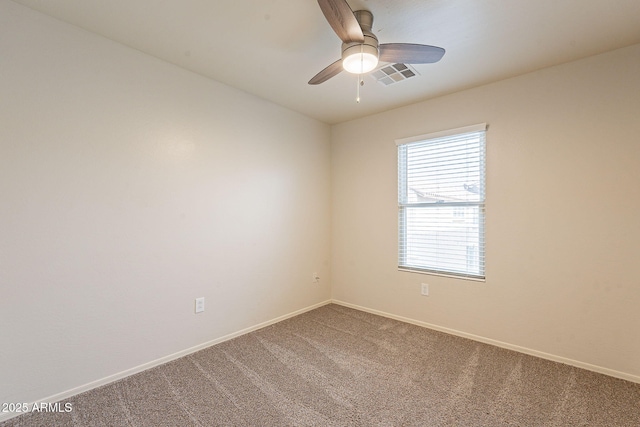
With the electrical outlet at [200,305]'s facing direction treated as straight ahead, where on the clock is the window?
The window is roughly at 11 o'clock from the electrical outlet.

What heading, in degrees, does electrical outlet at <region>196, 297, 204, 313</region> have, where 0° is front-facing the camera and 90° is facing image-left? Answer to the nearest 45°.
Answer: approximately 315°
